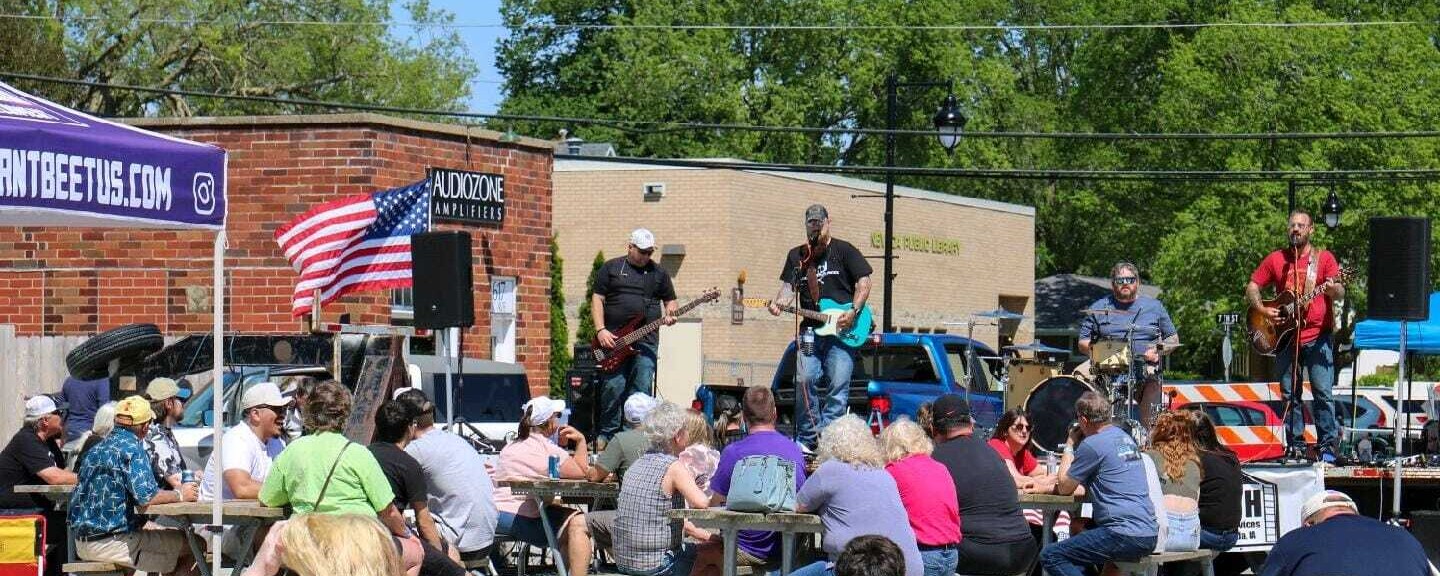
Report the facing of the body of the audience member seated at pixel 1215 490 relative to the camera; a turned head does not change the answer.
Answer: away from the camera

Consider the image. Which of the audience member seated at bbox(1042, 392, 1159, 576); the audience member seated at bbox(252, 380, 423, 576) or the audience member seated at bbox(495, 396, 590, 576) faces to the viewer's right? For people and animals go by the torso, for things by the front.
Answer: the audience member seated at bbox(495, 396, 590, 576)

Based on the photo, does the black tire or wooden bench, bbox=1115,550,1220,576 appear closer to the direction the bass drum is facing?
the wooden bench

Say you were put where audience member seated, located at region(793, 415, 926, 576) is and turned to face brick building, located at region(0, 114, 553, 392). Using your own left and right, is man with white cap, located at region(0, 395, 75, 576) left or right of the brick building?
left

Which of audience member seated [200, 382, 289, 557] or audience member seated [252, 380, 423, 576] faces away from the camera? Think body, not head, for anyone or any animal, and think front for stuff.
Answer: audience member seated [252, 380, 423, 576]

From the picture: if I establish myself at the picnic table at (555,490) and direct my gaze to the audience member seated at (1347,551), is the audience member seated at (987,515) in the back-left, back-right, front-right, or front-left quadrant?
front-left

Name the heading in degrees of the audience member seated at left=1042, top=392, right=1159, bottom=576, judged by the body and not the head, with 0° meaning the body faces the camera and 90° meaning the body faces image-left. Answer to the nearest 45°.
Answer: approximately 135°

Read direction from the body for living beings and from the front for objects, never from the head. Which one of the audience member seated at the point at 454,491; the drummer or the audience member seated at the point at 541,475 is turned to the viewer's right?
the audience member seated at the point at 541,475

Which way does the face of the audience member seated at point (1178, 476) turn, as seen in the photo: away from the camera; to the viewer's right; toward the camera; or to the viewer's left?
away from the camera

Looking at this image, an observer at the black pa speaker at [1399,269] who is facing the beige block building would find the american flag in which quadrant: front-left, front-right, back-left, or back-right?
front-left

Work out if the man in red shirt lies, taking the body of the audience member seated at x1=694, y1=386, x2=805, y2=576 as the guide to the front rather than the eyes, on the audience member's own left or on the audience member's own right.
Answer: on the audience member's own right

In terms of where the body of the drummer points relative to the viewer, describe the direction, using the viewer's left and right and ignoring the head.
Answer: facing the viewer

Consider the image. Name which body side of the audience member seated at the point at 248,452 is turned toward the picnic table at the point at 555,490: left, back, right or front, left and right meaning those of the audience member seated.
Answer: front

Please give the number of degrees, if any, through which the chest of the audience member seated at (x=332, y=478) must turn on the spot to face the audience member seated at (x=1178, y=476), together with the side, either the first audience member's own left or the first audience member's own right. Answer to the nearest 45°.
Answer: approximately 90° to the first audience member's own right

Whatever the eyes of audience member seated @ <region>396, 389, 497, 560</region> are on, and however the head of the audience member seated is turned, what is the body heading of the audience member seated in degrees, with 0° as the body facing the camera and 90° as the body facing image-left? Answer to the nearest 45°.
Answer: approximately 135°

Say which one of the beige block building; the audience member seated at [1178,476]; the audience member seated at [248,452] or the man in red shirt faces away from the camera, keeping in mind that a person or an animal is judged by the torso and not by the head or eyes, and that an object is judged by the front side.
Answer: the audience member seated at [1178,476]
